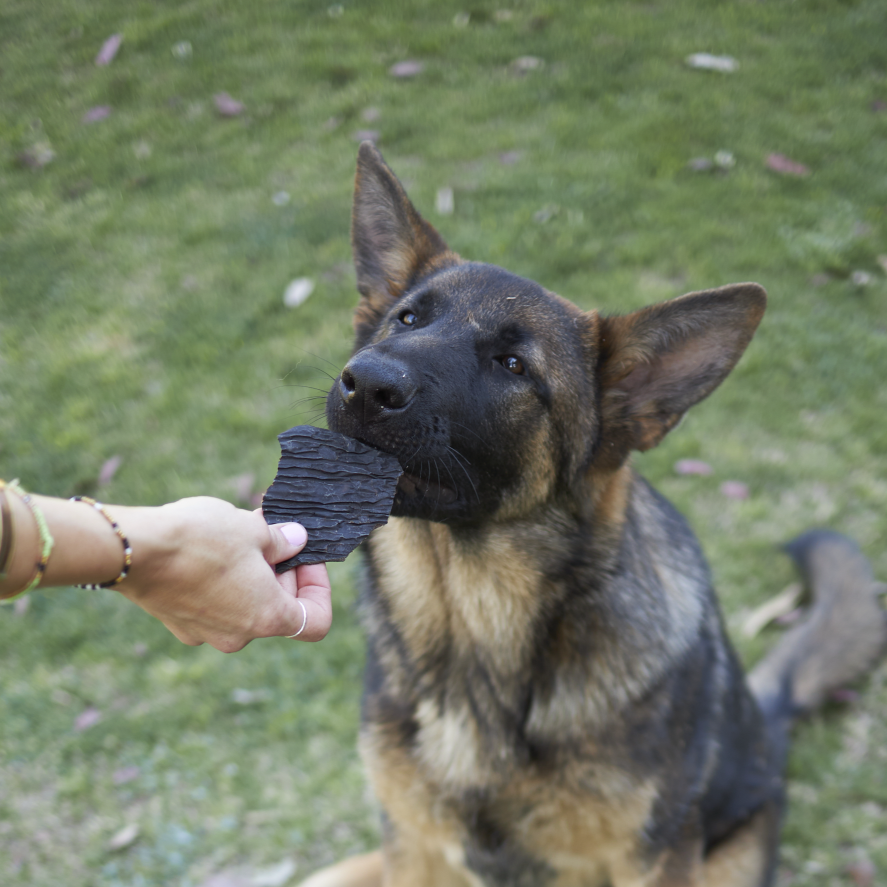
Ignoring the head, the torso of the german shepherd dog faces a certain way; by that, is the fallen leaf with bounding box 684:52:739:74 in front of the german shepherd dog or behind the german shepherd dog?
behind

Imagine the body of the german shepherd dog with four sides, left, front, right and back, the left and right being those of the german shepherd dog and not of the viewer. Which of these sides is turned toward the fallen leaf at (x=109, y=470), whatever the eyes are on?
right

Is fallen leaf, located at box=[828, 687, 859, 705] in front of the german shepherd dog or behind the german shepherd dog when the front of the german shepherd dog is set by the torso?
behind

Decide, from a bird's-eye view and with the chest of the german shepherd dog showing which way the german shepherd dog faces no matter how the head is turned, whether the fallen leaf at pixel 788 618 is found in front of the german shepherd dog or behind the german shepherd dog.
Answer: behind

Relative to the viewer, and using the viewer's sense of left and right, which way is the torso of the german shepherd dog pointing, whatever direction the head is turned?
facing the viewer and to the left of the viewer

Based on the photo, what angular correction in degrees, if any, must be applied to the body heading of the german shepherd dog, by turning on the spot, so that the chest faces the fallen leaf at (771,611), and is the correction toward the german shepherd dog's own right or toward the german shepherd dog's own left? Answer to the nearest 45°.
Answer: approximately 180°

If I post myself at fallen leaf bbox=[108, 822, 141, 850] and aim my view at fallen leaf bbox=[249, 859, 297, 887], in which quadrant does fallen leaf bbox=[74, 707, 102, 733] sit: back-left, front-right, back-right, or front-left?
back-left

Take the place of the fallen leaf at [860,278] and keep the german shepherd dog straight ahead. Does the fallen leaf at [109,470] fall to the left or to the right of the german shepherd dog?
right

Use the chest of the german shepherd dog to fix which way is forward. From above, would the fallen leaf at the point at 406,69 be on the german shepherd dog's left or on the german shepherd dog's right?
on the german shepherd dog's right

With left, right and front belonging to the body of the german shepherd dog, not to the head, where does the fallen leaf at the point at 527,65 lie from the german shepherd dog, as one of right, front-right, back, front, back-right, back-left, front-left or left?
back-right

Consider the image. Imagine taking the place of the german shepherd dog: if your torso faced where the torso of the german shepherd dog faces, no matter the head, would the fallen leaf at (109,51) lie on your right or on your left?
on your right
